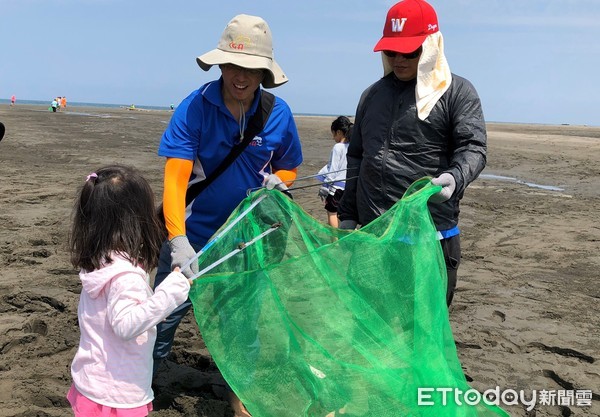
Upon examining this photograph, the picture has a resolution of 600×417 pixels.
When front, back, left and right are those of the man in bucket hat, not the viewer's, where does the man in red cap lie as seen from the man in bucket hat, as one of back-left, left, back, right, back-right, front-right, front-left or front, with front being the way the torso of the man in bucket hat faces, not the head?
left

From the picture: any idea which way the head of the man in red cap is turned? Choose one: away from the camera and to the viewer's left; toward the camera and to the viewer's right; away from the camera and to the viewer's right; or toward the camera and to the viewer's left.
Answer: toward the camera and to the viewer's left

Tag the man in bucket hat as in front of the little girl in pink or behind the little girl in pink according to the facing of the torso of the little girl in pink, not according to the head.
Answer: in front

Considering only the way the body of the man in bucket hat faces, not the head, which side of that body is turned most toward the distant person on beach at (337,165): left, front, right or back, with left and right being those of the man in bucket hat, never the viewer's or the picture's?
back

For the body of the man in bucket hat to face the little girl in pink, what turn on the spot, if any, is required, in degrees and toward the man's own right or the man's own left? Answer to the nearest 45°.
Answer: approximately 45° to the man's own right

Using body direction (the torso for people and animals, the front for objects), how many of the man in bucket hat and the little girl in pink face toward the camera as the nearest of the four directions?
1

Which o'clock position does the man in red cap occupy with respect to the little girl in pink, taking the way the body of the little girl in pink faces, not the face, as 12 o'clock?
The man in red cap is roughly at 1 o'clock from the little girl in pink.

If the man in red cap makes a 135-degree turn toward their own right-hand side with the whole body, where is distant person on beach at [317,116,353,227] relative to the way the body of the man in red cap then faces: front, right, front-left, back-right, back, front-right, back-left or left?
front

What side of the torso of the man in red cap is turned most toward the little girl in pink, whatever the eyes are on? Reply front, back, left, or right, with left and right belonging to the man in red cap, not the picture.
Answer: front

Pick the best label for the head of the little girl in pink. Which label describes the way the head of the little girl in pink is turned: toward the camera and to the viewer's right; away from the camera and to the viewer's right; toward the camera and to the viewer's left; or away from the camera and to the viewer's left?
away from the camera and to the viewer's right

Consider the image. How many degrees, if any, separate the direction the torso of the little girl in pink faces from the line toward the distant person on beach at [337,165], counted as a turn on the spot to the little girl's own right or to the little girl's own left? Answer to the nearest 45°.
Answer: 0° — they already face them

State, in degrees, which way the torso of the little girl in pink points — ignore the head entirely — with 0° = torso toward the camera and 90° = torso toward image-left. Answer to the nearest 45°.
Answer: approximately 225°

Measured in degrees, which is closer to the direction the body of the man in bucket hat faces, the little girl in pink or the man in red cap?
the little girl in pink
